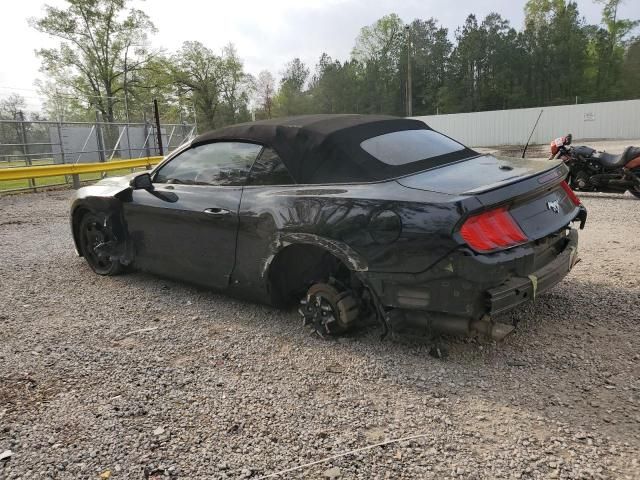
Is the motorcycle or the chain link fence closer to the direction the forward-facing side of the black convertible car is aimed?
the chain link fence

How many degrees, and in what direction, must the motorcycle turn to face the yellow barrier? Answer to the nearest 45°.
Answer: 0° — it already faces it

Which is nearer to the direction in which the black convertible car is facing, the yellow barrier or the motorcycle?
the yellow barrier

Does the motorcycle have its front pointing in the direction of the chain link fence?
yes

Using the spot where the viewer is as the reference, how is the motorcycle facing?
facing to the left of the viewer

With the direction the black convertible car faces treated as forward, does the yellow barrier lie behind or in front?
in front

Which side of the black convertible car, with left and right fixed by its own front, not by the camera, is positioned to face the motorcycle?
right

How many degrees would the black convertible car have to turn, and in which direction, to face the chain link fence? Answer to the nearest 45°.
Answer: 0° — it already faces it

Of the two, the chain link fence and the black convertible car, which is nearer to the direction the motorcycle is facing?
the chain link fence

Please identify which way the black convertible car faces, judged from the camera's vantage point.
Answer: facing away from the viewer and to the left of the viewer

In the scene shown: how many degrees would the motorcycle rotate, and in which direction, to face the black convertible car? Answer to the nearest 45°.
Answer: approximately 90° to its left
